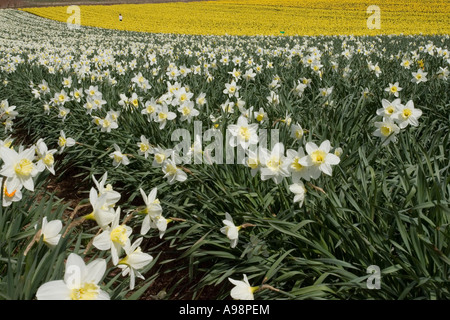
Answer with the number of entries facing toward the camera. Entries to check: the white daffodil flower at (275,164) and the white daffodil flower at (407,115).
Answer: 2

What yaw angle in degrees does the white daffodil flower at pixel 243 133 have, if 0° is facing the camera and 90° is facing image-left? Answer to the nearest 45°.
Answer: approximately 0°

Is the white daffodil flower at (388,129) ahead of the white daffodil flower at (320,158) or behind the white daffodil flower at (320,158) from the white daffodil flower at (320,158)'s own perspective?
behind

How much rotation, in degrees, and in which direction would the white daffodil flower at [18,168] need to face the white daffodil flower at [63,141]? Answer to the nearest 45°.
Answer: approximately 135° to its left
